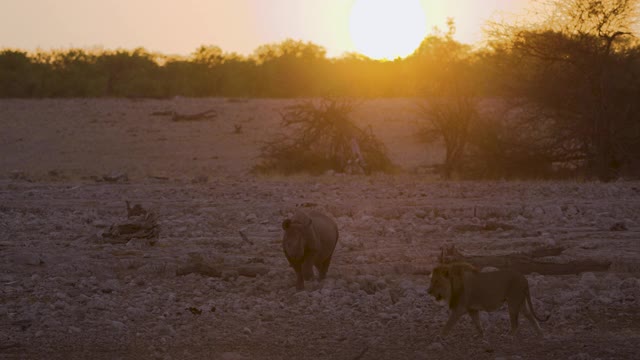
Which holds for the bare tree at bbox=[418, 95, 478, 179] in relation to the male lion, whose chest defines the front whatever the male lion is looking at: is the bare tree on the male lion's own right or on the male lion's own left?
on the male lion's own right

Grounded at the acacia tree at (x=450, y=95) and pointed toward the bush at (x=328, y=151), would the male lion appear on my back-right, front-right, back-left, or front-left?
front-left

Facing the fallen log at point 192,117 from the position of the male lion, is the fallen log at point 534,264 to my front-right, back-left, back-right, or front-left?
front-right

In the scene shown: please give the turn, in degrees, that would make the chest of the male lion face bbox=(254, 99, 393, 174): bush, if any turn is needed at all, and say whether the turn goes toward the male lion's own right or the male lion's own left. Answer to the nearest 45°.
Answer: approximately 90° to the male lion's own right

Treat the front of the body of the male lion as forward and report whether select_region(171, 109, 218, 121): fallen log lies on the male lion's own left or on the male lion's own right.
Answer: on the male lion's own right

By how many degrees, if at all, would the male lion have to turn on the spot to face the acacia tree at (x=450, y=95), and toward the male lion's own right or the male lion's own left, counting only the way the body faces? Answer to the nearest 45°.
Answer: approximately 90° to the male lion's own right

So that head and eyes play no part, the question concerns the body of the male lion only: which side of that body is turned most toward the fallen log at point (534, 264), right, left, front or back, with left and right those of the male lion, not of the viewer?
right

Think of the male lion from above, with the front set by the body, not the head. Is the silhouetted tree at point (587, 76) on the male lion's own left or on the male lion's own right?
on the male lion's own right

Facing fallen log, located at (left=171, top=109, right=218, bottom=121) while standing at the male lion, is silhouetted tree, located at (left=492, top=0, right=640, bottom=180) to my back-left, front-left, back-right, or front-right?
front-right

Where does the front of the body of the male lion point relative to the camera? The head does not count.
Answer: to the viewer's left
